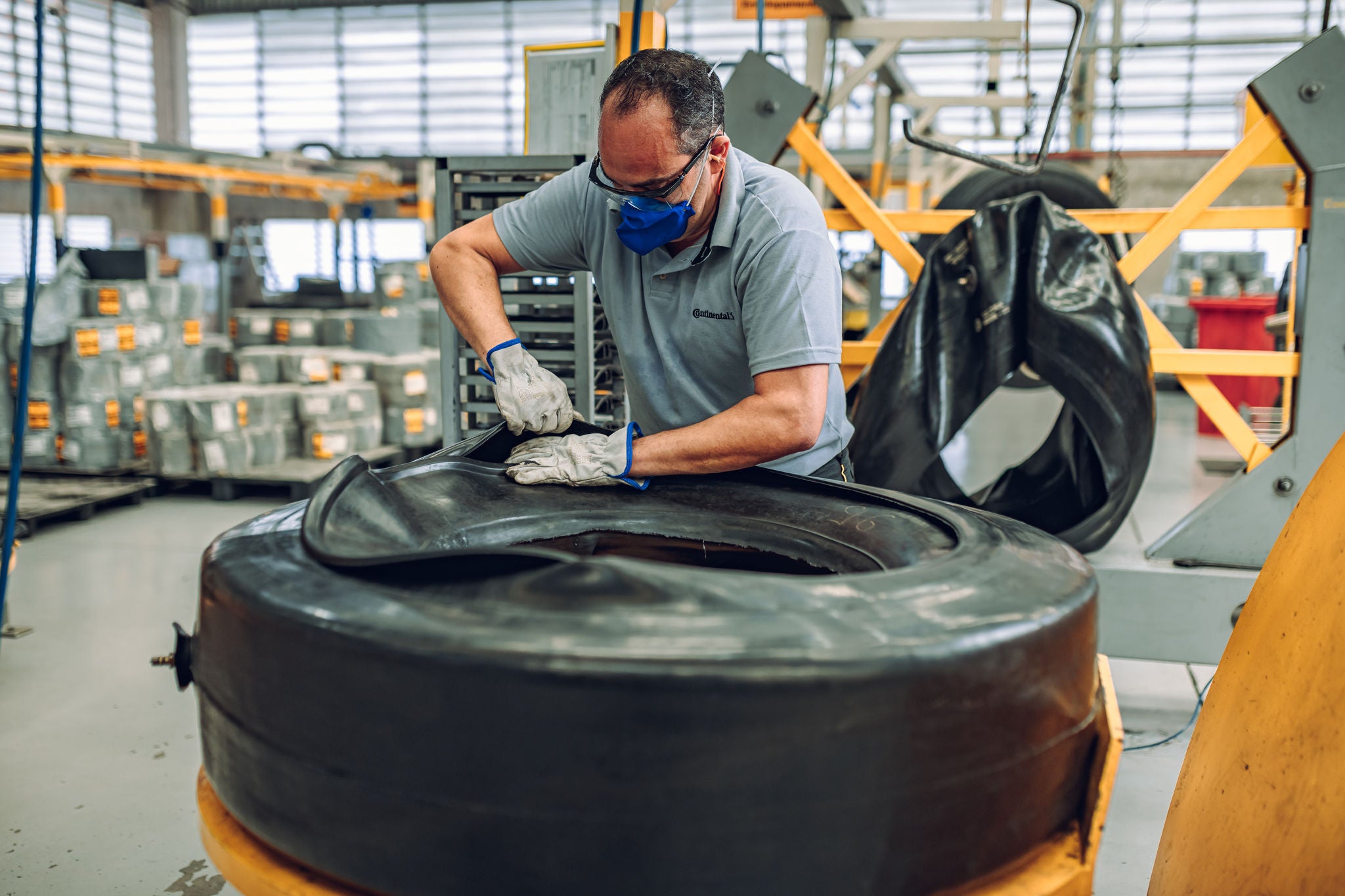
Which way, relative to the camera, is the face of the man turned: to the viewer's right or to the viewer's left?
to the viewer's left

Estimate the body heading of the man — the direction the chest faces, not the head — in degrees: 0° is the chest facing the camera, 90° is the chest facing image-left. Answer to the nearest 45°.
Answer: approximately 45°

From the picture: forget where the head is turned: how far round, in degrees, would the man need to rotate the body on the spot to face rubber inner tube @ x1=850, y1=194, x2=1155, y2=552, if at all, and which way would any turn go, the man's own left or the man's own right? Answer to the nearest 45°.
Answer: approximately 180°

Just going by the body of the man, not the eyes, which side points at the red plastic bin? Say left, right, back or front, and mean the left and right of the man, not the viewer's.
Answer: back

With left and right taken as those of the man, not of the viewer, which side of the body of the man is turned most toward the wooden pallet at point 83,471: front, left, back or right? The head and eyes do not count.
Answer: right

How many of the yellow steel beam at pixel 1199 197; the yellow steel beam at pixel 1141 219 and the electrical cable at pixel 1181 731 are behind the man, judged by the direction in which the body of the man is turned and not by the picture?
3

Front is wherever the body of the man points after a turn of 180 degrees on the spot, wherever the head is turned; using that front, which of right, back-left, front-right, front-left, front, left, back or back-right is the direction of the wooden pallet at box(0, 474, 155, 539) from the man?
left

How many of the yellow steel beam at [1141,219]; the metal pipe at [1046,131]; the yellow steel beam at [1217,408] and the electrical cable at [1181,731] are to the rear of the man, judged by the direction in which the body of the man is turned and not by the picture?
4

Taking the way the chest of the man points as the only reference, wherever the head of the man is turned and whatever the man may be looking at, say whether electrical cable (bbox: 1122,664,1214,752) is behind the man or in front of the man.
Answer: behind

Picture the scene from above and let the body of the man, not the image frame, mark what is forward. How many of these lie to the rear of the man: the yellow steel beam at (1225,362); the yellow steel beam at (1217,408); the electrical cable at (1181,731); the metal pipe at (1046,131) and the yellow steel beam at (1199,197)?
5

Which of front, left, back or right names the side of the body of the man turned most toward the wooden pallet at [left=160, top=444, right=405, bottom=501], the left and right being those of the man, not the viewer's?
right

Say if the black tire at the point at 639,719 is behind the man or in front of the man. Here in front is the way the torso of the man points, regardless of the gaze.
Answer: in front

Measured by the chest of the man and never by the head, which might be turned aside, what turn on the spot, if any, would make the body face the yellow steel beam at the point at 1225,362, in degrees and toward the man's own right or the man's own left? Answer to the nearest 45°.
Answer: approximately 180°
